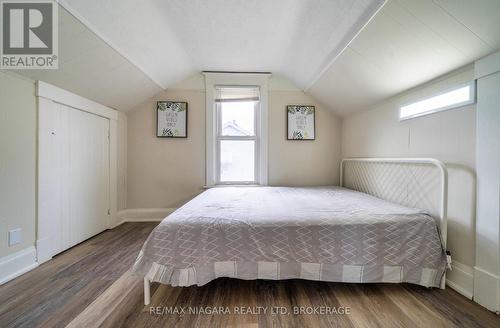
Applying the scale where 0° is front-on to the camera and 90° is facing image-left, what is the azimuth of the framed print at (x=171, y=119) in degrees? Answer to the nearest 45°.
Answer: approximately 0°

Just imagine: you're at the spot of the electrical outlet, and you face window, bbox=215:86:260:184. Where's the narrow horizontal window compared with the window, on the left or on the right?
right

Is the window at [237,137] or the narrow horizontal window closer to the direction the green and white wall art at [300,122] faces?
the narrow horizontal window

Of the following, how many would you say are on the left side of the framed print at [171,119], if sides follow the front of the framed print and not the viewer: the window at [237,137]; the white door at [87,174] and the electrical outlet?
1

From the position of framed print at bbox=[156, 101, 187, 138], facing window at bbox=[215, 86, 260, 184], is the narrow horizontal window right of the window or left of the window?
right

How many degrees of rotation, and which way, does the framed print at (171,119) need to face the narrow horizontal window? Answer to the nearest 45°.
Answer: approximately 45° to its left

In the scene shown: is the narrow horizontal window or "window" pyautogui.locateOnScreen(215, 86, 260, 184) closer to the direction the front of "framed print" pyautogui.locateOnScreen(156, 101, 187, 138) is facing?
the narrow horizontal window

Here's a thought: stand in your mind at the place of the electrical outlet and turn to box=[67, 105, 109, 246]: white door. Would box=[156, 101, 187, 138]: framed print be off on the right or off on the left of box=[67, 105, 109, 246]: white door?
right

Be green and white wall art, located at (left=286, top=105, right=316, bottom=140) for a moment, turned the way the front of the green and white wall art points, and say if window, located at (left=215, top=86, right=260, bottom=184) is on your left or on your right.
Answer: on your right

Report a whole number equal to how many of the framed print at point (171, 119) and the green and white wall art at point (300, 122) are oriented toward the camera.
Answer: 2

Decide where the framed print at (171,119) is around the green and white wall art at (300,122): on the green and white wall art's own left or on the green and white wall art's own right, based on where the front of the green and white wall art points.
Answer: on the green and white wall art's own right

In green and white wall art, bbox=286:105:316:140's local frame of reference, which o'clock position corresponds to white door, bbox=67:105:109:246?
The white door is roughly at 2 o'clock from the green and white wall art.
